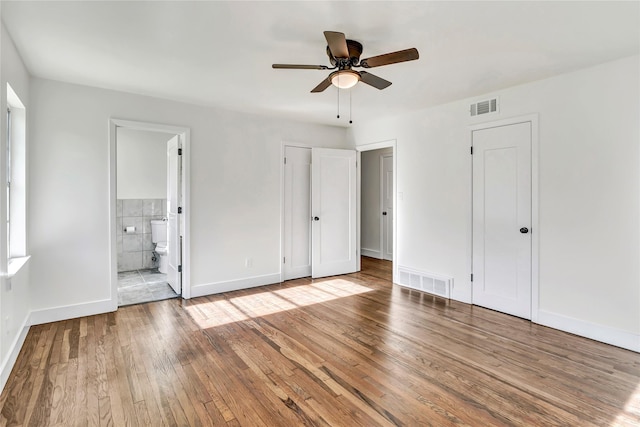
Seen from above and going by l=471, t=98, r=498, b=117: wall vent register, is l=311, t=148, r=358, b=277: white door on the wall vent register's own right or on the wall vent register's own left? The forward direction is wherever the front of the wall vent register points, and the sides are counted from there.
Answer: on the wall vent register's own right

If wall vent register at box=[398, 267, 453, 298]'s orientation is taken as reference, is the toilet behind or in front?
in front

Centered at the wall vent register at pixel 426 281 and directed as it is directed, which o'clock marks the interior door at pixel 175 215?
The interior door is roughly at 1 o'clock from the wall vent register.

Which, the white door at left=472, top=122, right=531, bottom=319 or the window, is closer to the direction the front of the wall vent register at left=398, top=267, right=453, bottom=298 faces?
the window

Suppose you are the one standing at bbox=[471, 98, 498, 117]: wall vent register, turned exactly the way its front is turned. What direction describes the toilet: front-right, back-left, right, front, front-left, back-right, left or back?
front-right

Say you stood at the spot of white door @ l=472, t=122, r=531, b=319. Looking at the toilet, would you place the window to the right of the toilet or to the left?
left

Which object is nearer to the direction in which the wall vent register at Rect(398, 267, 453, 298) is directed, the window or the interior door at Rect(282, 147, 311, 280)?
the window

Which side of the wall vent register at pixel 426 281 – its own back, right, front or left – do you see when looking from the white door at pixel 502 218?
left

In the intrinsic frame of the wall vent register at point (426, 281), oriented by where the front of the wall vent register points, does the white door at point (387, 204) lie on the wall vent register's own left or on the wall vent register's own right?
on the wall vent register's own right

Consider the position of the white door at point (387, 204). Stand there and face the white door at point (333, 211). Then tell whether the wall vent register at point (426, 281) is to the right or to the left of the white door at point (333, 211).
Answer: left

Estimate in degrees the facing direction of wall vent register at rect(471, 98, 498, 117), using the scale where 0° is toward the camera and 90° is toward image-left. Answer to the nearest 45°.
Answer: approximately 45°

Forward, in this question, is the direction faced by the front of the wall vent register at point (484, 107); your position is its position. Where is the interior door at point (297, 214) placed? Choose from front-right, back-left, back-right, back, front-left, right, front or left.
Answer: front-right

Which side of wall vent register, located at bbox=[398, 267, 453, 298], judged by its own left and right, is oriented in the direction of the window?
front
